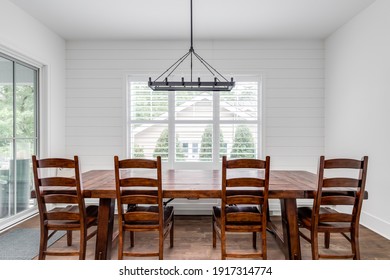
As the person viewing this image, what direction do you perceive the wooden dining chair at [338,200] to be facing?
facing away from the viewer and to the left of the viewer

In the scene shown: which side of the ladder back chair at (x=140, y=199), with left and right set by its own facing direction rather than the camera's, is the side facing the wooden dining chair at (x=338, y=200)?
right

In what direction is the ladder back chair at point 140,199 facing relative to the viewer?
away from the camera

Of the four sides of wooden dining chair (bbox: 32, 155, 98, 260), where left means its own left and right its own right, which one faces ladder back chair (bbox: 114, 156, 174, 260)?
right

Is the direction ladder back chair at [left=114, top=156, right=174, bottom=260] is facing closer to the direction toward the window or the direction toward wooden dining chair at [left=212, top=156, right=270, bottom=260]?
the window

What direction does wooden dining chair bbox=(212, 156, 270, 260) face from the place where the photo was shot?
facing away from the viewer

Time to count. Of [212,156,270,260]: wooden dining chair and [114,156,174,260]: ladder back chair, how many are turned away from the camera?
2

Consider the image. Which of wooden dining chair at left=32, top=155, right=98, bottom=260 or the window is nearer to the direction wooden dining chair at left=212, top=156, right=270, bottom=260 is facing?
the window

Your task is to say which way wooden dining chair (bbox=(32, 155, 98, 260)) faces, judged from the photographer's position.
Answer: facing away from the viewer and to the right of the viewer
